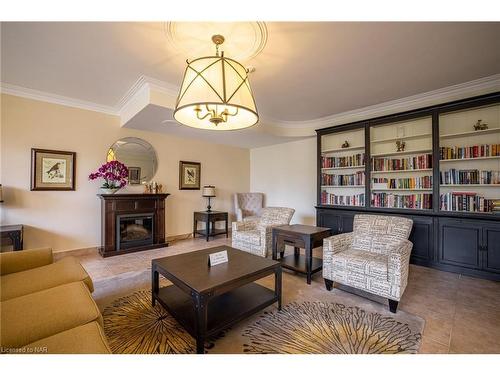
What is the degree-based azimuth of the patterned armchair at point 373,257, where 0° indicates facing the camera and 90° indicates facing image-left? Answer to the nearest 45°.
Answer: approximately 45°

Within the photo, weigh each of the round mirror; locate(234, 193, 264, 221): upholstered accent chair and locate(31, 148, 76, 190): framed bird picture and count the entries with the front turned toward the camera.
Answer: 3

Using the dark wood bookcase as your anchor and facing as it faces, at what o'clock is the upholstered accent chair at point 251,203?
The upholstered accent chair is roughly at 2 o'clock from the dark wood bookcase.

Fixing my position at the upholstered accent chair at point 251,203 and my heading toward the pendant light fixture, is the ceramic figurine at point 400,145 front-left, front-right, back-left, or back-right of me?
front-left

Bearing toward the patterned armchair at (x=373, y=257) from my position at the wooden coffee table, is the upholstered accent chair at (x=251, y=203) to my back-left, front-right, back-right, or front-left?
front-left

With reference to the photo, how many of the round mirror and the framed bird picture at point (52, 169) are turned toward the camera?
2

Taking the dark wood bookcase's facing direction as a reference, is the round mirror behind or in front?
in front

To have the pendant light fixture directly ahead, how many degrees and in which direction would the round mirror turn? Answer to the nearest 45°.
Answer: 0° — it already faces it

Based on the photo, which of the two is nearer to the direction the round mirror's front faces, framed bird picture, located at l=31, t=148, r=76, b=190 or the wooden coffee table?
the wooden coffee table

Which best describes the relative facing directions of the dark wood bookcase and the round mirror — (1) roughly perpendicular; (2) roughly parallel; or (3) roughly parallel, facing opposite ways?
roughly perpendicular

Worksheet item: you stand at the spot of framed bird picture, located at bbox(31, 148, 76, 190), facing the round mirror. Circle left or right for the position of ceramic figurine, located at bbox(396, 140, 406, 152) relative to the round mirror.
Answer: right

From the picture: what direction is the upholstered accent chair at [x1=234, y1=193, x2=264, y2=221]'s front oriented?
toward the camera

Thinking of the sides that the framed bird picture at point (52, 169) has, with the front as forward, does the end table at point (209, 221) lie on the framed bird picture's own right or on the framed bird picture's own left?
on the framed bird picture's own left

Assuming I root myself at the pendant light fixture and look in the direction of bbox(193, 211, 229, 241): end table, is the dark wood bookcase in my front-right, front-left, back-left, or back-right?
front-right

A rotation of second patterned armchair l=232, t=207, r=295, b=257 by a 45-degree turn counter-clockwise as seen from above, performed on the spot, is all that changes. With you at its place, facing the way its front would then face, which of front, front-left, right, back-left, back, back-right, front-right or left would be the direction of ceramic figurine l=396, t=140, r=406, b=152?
left

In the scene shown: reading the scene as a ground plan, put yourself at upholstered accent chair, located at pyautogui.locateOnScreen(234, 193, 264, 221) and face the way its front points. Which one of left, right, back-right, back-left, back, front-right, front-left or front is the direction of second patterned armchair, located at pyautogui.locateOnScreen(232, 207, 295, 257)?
front

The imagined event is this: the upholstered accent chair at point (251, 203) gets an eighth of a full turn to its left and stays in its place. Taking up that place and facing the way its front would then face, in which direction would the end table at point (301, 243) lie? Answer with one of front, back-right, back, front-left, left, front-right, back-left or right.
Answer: front-right

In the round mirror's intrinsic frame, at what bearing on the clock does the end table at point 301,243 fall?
The end table is roughly at 11 o'clock from the round mirror.

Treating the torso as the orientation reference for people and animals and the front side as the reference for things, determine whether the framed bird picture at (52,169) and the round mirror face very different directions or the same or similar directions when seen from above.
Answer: same or similar directions
